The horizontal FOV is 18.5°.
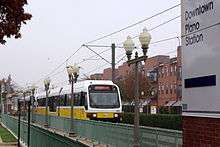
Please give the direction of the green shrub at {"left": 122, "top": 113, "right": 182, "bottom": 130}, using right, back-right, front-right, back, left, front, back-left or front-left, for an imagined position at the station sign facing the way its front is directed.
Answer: back-right

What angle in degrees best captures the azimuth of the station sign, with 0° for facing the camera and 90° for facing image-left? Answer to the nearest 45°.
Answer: approximately 45°

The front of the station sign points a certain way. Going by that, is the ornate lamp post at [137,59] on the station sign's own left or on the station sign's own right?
on the station sign's own right

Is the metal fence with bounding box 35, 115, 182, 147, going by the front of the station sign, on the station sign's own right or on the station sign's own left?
on the station sign's own right
